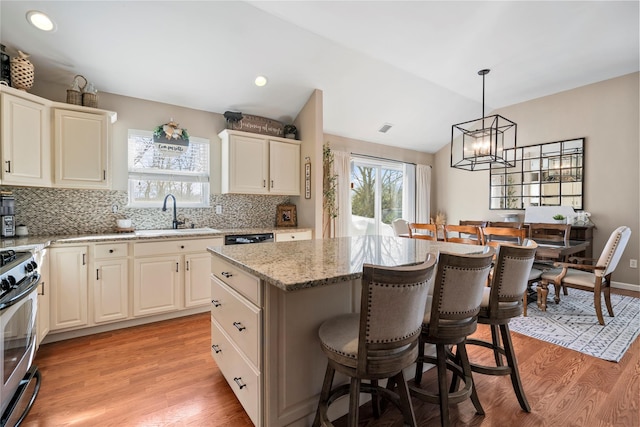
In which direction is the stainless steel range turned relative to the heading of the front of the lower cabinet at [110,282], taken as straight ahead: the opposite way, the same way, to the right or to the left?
to the left

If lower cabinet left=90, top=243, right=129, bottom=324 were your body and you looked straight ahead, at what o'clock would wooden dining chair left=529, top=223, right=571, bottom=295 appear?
The wooden dining chair is roughly at 10 o'clock from the lower cabinet.

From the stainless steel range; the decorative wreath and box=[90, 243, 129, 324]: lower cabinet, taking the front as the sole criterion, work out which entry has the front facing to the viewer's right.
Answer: the stainless steel range

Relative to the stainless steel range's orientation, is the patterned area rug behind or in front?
in front

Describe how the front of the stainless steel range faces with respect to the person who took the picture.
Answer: facing to the right of the viewer

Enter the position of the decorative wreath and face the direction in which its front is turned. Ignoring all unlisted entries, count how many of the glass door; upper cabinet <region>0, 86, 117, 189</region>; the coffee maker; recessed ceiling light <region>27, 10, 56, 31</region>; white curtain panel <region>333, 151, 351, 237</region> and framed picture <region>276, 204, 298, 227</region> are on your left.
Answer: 3

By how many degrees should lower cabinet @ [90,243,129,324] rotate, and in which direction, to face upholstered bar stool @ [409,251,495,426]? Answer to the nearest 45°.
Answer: approximately 45° to its left

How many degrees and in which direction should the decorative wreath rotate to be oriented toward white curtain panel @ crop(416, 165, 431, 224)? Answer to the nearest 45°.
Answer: approximately 90° to its left

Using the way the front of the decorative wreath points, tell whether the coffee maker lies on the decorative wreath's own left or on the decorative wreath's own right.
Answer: on the decorative wreath's own right

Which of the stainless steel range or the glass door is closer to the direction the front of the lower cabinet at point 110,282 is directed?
the stainless steel range
